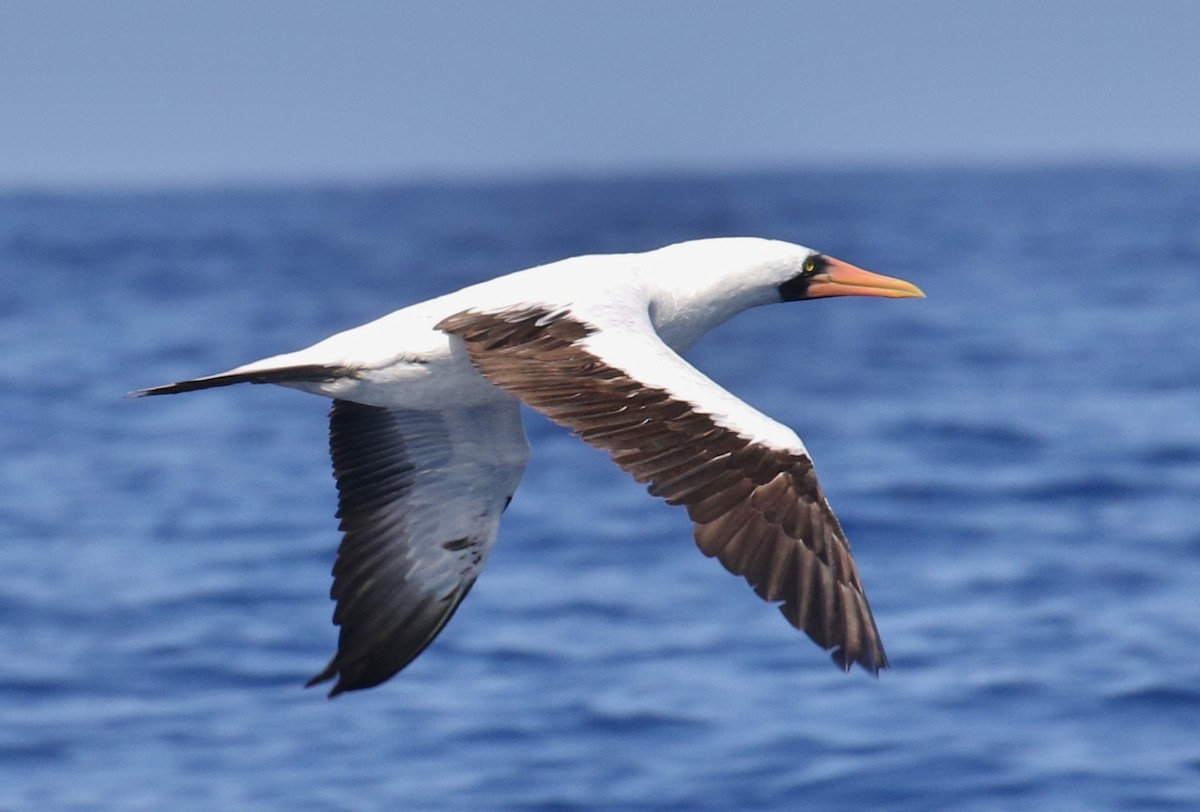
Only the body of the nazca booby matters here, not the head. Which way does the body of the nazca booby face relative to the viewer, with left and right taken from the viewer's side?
facing to the right of the viewer
